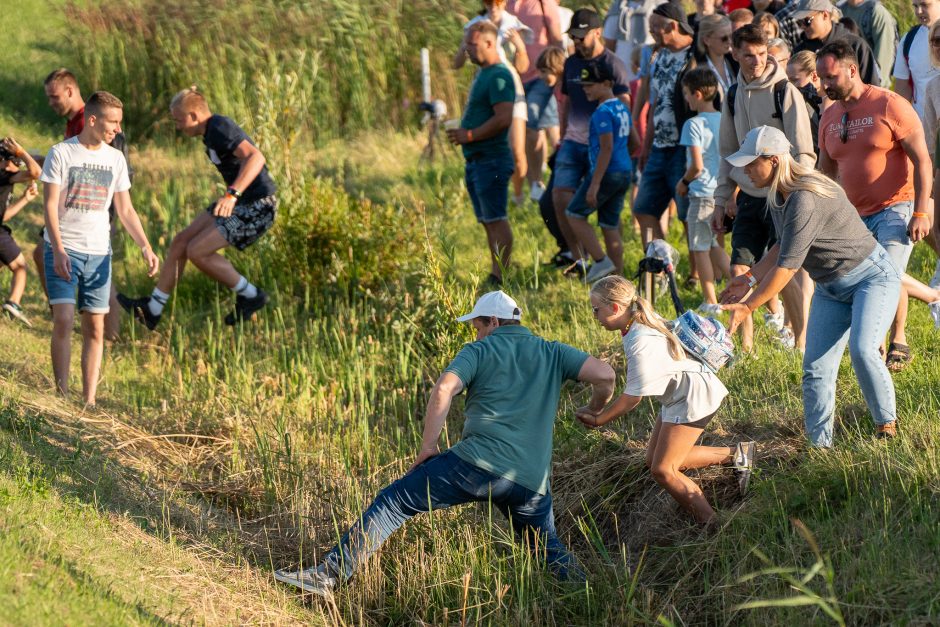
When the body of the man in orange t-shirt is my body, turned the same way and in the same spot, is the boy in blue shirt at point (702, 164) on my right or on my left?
on my right

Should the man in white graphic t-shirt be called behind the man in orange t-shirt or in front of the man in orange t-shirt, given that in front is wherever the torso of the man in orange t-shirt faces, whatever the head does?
in front

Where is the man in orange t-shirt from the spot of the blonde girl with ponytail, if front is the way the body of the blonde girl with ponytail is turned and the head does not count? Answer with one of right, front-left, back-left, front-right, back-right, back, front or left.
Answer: back-right

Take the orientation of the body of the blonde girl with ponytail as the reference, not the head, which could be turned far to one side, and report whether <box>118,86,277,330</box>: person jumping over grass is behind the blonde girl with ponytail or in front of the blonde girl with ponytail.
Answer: in front

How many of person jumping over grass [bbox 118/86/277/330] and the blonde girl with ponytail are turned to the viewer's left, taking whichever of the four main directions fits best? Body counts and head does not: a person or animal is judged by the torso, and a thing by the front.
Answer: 2

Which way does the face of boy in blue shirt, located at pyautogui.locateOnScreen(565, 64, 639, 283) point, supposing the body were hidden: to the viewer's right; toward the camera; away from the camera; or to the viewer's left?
to the viewer's left

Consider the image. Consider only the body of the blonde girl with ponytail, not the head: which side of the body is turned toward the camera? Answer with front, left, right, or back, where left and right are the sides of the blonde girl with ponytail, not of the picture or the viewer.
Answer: left

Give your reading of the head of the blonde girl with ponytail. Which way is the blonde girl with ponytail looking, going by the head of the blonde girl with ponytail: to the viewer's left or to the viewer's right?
to the viewer's left

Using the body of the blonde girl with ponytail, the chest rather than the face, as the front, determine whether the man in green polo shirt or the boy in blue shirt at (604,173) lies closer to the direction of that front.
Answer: the man in green polo shirt

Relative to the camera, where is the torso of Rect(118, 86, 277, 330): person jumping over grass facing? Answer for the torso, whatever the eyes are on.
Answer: to the viewer's left

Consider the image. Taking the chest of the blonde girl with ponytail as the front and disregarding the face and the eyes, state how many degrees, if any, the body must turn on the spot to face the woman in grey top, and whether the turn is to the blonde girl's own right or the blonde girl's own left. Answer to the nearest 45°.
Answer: approximately 135° to the blonde girl's own right

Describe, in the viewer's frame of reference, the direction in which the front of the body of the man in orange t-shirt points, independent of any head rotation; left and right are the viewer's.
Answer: facing the viewer and to the left of the viewer

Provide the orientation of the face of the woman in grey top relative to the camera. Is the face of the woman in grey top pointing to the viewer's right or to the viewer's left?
to the viewer's left

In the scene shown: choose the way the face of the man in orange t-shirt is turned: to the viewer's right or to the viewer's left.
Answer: to the viewer's left

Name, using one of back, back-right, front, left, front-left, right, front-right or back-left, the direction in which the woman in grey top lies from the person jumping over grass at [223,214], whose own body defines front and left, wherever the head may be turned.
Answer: back-left
